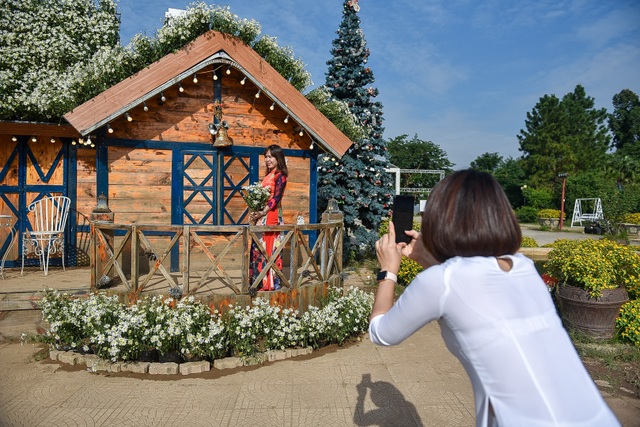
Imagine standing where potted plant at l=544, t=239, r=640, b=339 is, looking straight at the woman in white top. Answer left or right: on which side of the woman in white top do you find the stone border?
right

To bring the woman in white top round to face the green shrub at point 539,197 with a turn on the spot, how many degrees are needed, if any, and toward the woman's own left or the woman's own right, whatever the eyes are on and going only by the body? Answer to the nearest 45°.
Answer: approximately 45° to the woman's own right

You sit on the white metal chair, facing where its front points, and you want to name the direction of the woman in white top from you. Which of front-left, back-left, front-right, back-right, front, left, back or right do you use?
front-left

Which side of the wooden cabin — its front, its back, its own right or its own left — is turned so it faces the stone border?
front

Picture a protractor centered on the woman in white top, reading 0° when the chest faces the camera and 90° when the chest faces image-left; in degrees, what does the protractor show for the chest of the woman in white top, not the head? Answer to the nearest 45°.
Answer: approximately 135°

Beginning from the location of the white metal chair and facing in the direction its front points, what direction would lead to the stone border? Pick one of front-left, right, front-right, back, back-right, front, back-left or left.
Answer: front-left

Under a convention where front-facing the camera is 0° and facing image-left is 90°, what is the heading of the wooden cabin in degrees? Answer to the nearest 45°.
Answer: approximately 0°

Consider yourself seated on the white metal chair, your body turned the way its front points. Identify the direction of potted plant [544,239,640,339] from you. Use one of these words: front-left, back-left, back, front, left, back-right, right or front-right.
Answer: left

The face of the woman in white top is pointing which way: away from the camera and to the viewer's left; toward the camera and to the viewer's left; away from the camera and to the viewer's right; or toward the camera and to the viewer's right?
away from the camera and to the viewer's left

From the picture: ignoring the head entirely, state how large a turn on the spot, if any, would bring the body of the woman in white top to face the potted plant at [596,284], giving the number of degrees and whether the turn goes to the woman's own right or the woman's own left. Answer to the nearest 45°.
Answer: approximately 45° to the woman's own right

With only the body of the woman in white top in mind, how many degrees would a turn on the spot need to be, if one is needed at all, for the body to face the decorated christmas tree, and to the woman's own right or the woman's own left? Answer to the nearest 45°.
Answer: approximately 45° to the woman's own right

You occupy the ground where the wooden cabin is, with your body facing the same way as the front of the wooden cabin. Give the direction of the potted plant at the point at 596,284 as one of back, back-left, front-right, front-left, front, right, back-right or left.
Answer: front-left
